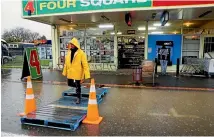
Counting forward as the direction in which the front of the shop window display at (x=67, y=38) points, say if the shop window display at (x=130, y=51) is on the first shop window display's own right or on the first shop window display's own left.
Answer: on the first shop window display's own left

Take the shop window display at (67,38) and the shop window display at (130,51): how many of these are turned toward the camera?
2

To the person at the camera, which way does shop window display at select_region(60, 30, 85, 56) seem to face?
facing the viewer

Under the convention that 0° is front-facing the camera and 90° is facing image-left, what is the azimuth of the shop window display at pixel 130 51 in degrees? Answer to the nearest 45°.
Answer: approximately 0°

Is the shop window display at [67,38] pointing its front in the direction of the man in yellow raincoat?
yes

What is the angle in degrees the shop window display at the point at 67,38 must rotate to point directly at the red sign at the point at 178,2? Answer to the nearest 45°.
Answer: approximately 45° to its left

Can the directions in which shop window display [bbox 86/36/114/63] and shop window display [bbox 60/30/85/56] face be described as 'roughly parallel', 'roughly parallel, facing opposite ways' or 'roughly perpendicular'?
roughly parallel

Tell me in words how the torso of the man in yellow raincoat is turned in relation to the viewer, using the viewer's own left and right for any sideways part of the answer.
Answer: facing the viewer and to the left of the viewer

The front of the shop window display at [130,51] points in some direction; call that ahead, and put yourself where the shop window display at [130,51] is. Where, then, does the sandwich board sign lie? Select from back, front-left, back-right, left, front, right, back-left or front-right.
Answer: front-right

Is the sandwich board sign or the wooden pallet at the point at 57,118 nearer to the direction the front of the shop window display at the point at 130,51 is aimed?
the wooden pallet

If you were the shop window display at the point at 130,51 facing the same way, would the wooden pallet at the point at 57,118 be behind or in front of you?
in front

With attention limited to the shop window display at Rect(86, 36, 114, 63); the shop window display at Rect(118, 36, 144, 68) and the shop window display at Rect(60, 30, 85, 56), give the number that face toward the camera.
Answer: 3

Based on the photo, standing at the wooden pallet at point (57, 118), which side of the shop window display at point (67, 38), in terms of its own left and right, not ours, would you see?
front

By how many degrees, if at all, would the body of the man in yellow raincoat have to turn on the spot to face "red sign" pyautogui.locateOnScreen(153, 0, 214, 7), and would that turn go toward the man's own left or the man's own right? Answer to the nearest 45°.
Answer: approximately 180°

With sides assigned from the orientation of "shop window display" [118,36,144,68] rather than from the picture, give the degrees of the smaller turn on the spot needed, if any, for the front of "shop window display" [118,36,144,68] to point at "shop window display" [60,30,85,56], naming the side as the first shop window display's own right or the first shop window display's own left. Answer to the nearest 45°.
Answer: approximately 90° to the first shop window display's own right

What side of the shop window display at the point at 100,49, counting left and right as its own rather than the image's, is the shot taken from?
front
